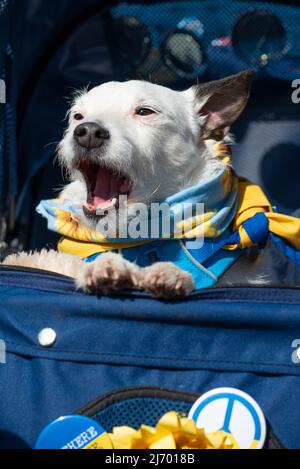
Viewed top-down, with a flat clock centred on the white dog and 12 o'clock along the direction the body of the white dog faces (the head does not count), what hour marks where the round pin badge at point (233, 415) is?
The round pin badge is roughly at 10 o'clock from the white dog.

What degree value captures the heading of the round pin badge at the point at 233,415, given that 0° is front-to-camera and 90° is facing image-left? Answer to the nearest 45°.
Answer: approximately 0°

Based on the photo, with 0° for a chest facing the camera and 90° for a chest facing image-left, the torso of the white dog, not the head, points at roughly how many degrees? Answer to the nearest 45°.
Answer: approximately 45°

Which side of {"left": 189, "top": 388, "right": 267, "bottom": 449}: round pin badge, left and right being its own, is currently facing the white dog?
back
